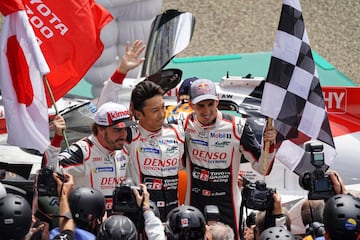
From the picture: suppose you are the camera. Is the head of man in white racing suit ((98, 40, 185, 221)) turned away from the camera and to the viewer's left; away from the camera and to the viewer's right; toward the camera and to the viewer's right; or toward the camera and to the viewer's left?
toward the camera and to the viewer's right

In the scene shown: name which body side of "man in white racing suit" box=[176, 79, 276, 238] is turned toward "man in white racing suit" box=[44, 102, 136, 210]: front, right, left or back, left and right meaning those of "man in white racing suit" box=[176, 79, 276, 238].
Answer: right

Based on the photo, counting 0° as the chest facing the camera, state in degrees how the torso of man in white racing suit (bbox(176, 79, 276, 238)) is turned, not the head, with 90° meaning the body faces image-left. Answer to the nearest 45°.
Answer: approximately 0°

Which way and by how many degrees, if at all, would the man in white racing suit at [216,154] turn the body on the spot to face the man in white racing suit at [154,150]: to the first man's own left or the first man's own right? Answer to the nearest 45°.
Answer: approximately 90° to the first man's own right

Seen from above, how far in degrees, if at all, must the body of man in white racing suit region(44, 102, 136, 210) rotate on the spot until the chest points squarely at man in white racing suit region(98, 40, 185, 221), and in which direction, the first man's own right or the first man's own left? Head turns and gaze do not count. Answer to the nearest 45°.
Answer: approximately 45° to the first man's own left

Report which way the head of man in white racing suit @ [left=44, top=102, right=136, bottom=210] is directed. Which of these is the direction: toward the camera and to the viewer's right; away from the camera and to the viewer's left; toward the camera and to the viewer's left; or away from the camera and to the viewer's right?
toward the camera and to the viewer's right
